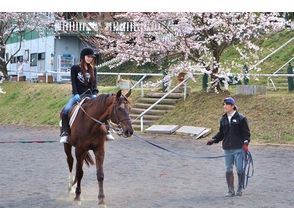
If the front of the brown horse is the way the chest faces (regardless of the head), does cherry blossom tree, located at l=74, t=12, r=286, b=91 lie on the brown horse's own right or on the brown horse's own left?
on the brown horse's own left

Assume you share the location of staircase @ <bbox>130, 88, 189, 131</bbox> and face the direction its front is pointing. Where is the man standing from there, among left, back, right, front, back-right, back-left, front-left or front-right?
front-left

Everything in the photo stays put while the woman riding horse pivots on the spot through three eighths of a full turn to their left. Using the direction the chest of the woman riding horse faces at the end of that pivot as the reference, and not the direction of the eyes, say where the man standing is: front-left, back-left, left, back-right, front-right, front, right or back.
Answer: right

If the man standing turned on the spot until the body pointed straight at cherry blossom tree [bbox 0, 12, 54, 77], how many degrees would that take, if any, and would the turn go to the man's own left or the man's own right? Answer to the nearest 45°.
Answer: approximately 90° to the man's own right

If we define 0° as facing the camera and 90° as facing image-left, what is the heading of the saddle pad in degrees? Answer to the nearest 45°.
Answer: approximately 315°

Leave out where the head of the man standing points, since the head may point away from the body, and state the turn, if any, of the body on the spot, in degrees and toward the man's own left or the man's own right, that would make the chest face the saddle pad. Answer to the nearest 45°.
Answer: approximately 45° to the man's own right

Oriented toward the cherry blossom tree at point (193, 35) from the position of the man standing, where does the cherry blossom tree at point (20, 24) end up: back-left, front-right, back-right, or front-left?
front-left

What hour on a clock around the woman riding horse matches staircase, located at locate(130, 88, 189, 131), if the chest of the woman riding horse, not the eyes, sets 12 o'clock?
The staircase is roughly at 8 o'clock from the woman riding horse.

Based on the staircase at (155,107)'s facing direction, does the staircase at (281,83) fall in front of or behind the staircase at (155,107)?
behind

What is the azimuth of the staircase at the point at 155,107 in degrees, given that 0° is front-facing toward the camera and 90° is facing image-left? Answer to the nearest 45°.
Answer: approximately 45°

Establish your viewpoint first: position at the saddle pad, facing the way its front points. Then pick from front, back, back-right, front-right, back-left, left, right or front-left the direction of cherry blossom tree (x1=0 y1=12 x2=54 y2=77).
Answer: back-left

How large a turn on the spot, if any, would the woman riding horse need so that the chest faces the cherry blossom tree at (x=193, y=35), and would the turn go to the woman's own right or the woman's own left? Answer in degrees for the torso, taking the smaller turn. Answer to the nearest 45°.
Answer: approximately 135° to the woman's own left

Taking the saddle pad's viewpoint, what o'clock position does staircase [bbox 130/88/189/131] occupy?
The staircase is roughly at 8 o'clock from the saddle pad.

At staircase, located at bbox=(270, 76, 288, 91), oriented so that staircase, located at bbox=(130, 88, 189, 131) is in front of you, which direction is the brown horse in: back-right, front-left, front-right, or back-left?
front-left

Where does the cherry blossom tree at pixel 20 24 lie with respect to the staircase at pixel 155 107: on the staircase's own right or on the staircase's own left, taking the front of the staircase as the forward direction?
on the staircase's own right

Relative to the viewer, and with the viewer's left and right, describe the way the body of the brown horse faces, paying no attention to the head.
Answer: facing the viewer and to the right of the viewer
